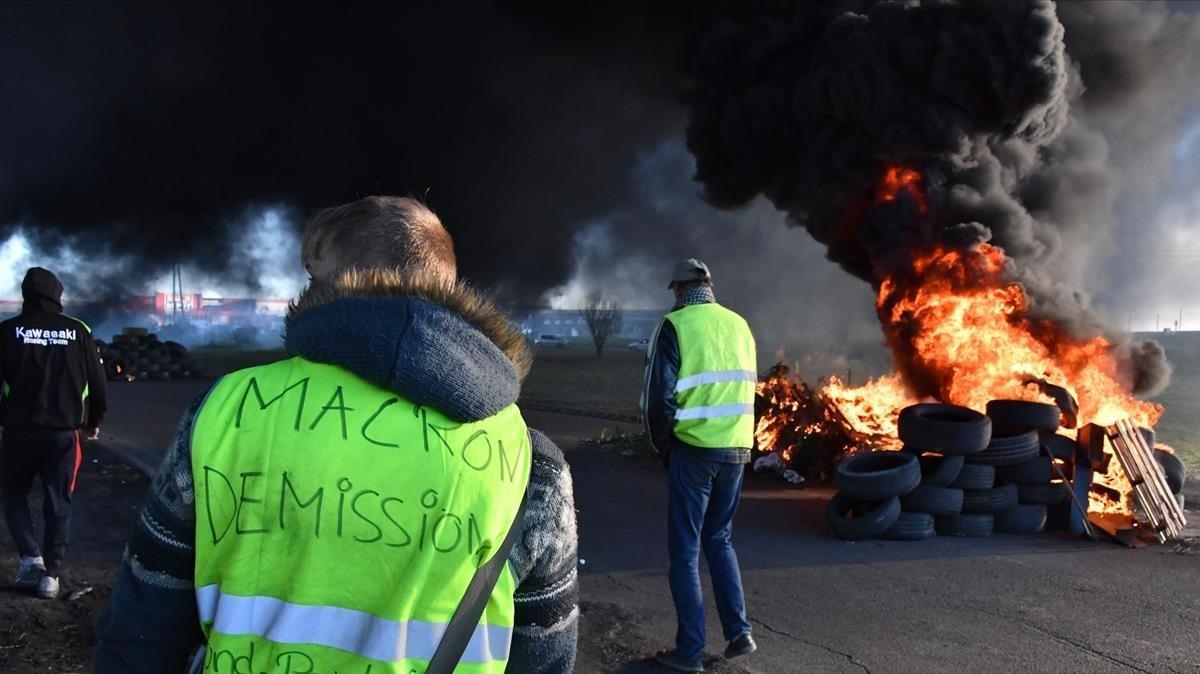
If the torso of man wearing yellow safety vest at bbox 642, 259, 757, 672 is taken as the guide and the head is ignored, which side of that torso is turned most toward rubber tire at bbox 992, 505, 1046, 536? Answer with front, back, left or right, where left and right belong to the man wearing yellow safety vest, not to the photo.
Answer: right

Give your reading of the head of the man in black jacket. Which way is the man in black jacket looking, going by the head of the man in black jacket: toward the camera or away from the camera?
away from the camera

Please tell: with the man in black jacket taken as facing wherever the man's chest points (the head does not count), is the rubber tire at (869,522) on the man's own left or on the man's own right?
on the man's own right

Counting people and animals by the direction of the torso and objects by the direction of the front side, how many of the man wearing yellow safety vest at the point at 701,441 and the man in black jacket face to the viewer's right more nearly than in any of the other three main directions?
0

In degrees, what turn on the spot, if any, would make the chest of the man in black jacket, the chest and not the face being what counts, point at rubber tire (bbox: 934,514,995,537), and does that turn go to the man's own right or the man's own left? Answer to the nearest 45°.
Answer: approximately 90° to the man's own right

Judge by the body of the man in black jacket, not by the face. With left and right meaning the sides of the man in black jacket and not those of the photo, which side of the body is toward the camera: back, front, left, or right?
back

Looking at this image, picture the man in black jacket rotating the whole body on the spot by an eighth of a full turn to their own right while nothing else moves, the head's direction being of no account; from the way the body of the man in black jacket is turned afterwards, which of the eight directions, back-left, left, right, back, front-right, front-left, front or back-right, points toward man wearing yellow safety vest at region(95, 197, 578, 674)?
back-right

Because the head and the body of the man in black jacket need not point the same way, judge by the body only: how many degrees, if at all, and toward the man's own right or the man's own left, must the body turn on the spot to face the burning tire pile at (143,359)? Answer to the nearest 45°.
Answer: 0° — they already face it

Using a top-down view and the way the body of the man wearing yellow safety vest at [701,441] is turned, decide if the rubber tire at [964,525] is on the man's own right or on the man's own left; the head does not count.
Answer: on the man's own right

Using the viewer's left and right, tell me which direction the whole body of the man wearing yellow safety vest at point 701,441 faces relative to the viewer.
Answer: facing away from the viewer and to the left of the viewer

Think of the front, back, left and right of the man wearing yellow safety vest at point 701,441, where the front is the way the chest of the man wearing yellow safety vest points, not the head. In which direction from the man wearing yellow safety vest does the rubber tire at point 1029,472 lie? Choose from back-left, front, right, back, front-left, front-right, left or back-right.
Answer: right

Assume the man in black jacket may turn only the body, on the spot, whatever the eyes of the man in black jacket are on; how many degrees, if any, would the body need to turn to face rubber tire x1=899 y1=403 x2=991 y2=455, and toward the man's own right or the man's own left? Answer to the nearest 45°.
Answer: approximately 90° to the man's own right

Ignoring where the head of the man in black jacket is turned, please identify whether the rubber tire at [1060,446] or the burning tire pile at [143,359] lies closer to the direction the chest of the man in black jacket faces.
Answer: the burning tire pile
